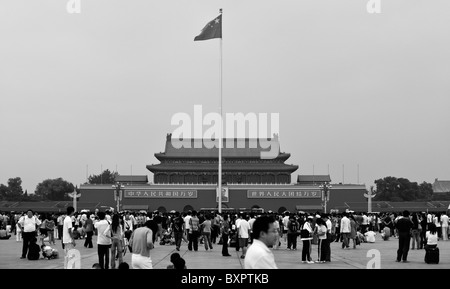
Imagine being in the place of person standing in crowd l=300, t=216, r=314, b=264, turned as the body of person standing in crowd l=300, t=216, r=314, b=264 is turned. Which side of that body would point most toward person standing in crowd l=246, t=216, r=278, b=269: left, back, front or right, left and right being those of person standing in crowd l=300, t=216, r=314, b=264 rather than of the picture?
right

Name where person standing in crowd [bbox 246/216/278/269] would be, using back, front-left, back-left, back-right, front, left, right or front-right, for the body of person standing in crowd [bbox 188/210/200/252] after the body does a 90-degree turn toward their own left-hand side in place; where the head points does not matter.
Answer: left
